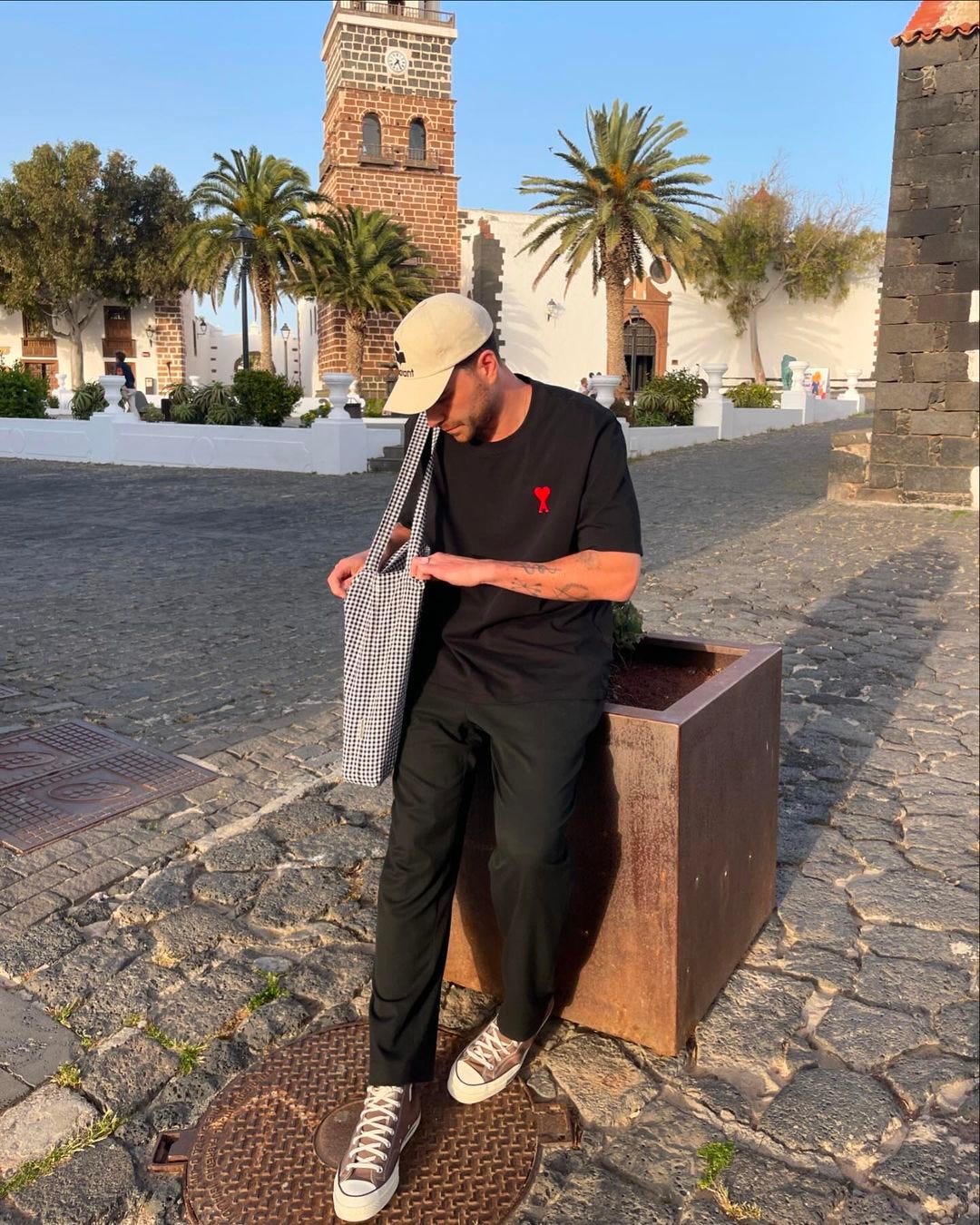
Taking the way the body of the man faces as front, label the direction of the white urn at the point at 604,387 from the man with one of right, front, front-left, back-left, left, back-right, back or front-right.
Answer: back-right

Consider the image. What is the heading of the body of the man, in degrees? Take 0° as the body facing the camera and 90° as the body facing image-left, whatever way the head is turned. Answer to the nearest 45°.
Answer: approximately 45°

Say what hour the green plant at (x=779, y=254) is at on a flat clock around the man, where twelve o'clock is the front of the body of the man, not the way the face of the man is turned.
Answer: The green plant is roughly at 5 o'clock from the man.

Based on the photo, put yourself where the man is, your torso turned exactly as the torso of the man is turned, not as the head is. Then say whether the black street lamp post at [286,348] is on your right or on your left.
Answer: on your right

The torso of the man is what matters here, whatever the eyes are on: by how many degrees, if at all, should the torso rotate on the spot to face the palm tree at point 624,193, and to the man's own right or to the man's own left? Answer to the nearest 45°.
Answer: approximately 135° to the man's own right

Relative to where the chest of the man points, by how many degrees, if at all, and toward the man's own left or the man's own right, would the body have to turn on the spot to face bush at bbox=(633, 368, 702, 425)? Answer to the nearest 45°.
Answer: approximately 135° to the man's own right
